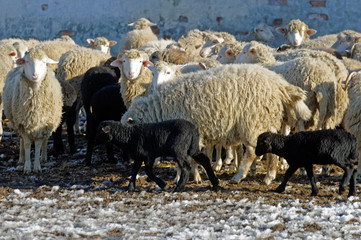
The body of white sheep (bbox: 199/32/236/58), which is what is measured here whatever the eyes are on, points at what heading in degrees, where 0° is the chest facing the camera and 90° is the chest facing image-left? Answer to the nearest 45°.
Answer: approximately 45°

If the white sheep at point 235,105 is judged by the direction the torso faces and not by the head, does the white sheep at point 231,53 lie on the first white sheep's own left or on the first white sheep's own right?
on the first white sheep's own right

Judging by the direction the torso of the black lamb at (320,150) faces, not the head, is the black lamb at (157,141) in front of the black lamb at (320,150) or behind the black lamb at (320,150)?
in front

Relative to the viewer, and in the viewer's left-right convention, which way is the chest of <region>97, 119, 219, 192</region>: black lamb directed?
facing to the left of the viewer

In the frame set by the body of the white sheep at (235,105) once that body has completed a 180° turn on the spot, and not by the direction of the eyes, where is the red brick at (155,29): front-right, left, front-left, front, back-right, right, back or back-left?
left

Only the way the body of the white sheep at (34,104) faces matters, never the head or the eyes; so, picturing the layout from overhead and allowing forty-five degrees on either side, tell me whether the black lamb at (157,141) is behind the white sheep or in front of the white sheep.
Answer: in front

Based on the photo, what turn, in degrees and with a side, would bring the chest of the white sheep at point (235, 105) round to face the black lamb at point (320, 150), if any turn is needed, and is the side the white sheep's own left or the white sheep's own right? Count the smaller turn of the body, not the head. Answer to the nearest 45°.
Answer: approximately 135° to the white sheep's own left

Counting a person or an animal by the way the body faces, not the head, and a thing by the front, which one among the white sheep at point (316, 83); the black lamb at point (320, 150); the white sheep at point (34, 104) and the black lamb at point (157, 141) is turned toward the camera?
the white sheep at point (34, 104)

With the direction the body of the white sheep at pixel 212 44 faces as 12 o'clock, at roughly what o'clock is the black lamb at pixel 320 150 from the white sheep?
The black lamb is roughly at 10 o'clock from the white sheep.

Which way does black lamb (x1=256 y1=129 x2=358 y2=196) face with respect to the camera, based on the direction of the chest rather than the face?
to the viewer's left

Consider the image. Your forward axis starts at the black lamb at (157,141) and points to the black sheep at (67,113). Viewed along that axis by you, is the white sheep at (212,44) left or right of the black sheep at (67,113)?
right

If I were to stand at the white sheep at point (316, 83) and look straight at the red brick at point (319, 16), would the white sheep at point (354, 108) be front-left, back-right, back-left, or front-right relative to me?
back-right
